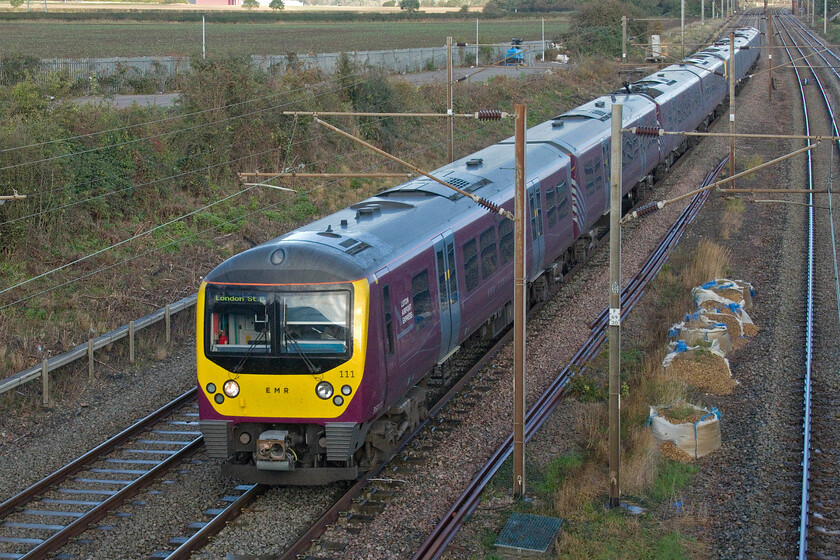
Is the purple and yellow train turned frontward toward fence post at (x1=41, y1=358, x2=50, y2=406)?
no

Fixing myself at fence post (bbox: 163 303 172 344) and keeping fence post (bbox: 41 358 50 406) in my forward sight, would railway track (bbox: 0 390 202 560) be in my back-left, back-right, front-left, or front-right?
front-left

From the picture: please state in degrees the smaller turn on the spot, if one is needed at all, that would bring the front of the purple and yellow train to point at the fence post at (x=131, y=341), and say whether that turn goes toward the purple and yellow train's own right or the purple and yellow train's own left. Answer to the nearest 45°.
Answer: approximately 90° to the purple and yellow train's own right

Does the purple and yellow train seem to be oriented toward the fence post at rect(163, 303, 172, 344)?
no

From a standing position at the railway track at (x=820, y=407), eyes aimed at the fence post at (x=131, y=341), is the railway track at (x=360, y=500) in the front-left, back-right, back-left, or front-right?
front-left

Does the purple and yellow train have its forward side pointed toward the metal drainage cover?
no

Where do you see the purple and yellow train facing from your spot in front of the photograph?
facing the viewer and to the left of the viewer

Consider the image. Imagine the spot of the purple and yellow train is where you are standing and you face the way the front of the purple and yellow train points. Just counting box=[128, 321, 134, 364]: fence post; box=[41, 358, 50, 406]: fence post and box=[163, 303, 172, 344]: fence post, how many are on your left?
0
